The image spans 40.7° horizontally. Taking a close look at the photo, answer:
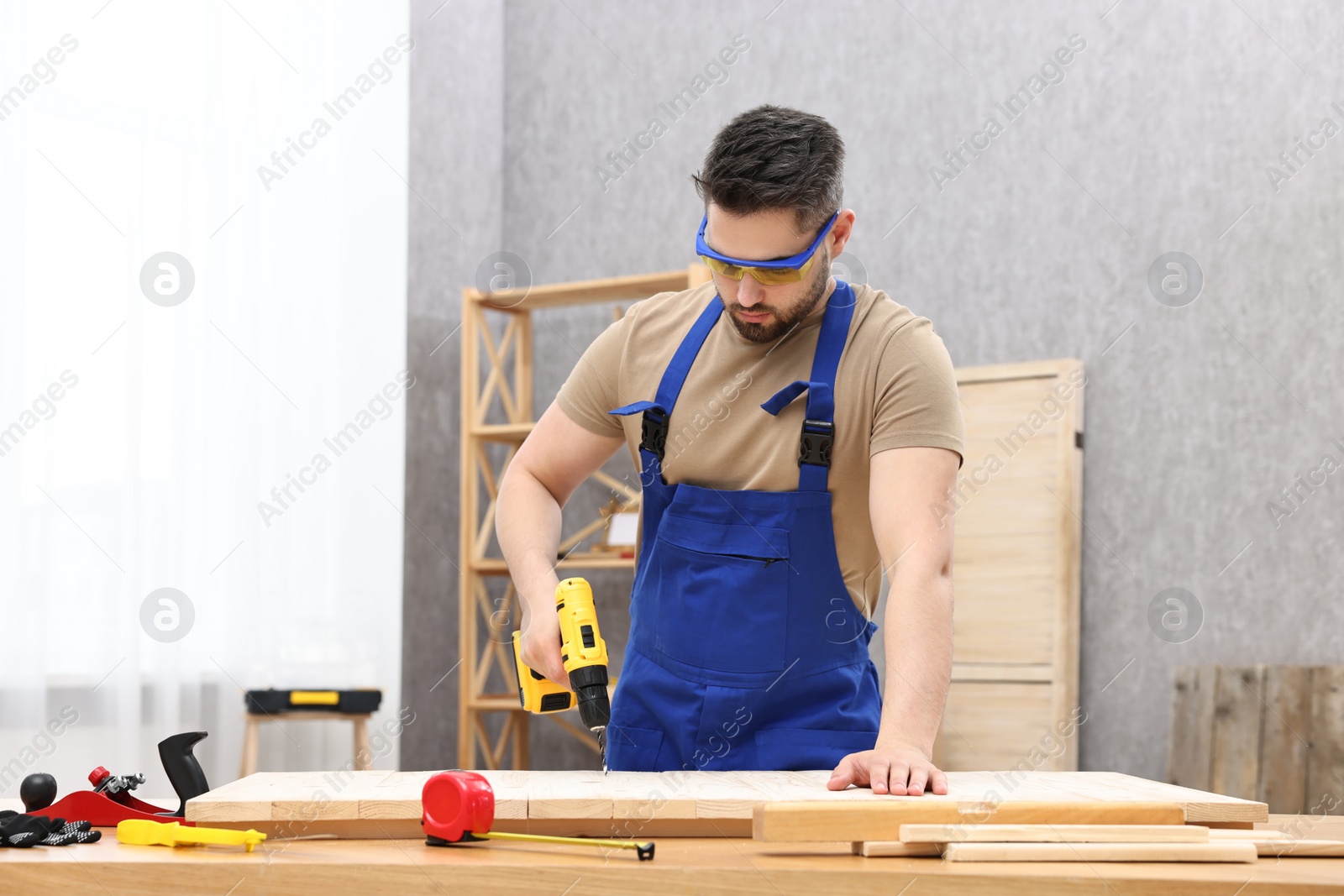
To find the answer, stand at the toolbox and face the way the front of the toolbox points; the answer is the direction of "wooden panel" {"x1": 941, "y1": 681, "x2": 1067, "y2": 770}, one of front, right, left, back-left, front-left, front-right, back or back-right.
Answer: left

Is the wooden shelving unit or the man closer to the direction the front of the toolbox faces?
the man

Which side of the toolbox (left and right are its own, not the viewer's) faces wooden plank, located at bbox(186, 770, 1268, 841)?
front

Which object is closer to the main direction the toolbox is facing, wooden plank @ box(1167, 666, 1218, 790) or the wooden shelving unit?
the wooden plank

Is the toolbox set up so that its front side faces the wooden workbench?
yes

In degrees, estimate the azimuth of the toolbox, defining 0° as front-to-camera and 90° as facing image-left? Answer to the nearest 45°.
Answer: approximately 0°

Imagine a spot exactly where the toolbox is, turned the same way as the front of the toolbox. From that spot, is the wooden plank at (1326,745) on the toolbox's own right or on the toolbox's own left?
on the toolbox's own left

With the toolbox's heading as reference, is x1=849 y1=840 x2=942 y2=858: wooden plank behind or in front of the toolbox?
in front

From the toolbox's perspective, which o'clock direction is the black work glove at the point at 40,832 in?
The black work glove is roughly at 12 o'clock from the toolbox.

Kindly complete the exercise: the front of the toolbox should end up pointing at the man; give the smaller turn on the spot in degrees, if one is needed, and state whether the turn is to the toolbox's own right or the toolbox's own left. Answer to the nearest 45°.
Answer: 0° — it already faces them
